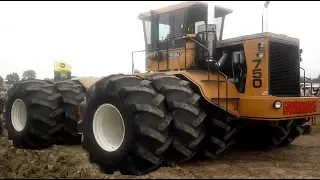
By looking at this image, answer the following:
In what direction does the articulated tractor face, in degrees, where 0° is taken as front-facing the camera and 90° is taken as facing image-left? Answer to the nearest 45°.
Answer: approximately 315°
